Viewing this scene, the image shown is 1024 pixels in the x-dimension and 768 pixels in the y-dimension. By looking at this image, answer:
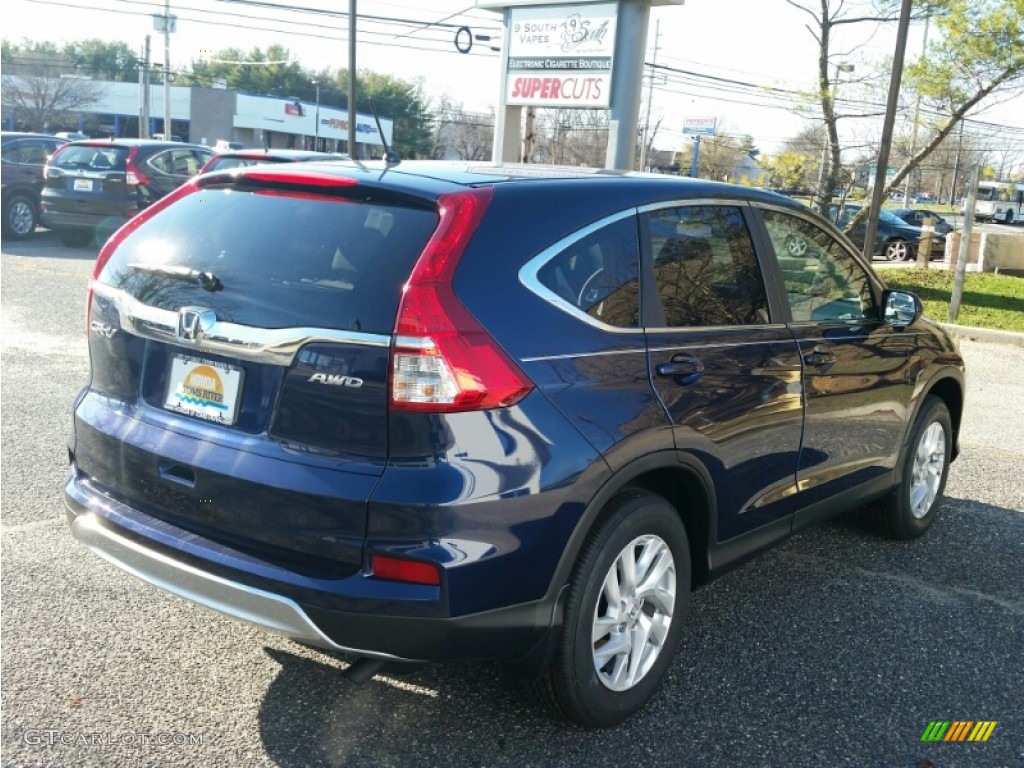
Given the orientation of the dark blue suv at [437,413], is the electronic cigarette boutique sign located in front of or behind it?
in front

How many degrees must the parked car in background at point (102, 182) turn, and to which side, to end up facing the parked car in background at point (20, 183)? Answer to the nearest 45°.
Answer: approximately 90° to its left

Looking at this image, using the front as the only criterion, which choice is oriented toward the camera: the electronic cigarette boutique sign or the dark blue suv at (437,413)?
the electronic cigarette boutique sign

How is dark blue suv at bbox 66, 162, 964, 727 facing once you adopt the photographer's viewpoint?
facing away from the viewer and to the right of the viewer

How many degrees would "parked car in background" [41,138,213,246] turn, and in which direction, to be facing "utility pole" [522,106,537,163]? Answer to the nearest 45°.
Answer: approximately 45° to its right

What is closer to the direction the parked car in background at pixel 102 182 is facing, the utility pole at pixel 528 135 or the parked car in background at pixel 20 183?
the utility pole

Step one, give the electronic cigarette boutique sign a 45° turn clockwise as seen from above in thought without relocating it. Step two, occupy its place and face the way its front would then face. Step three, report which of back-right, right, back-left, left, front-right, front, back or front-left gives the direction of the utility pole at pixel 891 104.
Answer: back-left

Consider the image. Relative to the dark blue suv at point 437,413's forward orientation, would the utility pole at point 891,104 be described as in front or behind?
in front

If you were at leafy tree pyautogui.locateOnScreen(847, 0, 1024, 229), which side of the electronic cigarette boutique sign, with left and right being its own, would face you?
left

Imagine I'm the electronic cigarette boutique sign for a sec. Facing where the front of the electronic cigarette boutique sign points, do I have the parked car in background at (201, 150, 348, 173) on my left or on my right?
on my right

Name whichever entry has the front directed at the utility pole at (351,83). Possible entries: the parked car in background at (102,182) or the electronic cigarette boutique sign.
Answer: the parked car in background

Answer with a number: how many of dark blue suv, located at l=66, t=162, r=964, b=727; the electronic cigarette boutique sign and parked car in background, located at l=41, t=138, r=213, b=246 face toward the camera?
1

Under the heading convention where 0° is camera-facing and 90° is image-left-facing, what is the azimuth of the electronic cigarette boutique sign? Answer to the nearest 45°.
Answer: approximately 0°

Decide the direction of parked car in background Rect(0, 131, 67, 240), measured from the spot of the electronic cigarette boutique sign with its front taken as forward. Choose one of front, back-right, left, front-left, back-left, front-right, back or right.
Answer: right

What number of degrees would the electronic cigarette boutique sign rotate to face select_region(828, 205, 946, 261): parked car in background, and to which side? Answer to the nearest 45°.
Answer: approximately 135° to its left

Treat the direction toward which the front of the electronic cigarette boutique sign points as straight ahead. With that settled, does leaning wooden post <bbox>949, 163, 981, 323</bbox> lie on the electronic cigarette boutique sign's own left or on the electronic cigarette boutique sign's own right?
on the electronic cigarette boutique sign's own left

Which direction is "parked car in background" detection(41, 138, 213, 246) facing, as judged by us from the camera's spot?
facing away from the viewer and to the right of the viewer

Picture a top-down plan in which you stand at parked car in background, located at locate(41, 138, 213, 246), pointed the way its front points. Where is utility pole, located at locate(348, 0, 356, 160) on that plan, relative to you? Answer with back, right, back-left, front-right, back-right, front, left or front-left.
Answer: front

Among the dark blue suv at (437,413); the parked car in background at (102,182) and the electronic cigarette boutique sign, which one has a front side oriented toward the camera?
the electronic cigarette boutique sign

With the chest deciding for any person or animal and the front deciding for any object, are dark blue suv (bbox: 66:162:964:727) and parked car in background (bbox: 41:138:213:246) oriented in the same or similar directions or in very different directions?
same or similar directions

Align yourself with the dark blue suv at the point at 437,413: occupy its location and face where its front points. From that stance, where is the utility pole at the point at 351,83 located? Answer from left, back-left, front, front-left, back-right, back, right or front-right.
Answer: front-left

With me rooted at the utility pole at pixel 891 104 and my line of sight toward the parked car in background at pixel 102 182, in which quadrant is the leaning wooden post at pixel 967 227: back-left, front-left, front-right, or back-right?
back-left
